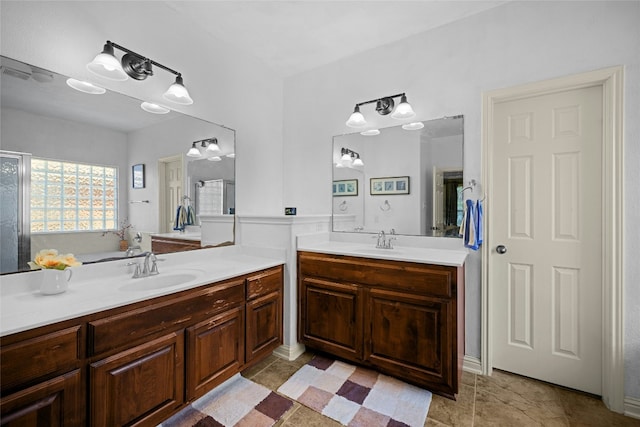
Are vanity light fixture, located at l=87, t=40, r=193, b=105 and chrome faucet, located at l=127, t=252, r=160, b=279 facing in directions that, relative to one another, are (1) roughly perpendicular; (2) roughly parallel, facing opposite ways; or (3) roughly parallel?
roughly parallel

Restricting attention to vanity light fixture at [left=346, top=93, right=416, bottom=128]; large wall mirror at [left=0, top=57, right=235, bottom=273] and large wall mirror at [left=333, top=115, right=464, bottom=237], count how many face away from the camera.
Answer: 0

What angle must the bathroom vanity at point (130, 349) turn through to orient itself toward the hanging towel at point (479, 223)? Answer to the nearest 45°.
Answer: approximately 45° to its left

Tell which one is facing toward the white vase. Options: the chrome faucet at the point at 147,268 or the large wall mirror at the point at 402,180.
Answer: the large wall mirror

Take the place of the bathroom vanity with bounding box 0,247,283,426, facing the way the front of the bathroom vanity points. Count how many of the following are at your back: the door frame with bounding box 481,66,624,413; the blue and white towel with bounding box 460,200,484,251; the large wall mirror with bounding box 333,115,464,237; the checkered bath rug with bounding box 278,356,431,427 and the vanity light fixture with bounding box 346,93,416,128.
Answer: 0

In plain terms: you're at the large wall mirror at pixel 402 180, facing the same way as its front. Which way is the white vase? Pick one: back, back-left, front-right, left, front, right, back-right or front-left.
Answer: front

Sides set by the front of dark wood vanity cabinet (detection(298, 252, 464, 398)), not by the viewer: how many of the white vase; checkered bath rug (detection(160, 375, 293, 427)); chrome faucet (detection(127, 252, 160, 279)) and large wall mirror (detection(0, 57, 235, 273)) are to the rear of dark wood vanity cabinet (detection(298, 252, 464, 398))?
0

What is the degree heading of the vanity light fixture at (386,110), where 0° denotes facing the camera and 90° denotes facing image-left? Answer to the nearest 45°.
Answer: approximately 45°

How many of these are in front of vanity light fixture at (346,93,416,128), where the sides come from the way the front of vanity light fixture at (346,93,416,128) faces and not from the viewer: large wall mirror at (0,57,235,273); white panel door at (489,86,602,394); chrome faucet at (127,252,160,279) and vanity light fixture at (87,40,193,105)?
3

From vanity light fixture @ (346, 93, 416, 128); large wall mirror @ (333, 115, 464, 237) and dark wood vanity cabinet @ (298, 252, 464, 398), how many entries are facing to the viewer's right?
0

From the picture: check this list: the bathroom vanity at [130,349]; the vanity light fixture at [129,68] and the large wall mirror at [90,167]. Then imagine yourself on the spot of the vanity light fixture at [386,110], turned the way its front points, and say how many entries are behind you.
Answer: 0

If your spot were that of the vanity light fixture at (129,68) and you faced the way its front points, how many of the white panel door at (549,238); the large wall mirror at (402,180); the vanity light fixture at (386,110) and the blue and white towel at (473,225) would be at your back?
0

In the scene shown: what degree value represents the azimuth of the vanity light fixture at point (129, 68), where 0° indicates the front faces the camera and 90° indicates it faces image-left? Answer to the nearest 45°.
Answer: approximately 315°

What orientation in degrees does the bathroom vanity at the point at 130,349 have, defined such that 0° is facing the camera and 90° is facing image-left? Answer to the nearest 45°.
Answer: approximately 315°

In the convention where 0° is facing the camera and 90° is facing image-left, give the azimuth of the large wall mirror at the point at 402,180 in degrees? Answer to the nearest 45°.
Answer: approximately 45°

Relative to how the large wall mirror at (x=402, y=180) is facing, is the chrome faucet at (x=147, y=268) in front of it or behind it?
in front

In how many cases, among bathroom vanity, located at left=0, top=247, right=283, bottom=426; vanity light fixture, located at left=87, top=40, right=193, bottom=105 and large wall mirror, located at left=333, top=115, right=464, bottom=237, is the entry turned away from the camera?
0

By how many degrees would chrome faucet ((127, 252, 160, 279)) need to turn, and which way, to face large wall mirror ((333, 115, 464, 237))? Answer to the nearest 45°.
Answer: approximately 45° to its left
